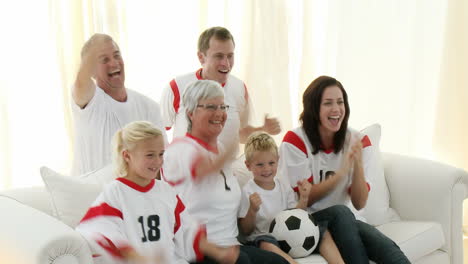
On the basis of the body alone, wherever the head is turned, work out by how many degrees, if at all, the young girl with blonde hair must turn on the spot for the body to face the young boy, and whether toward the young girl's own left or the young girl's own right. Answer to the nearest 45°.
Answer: approximately 90° to the young girl's own left

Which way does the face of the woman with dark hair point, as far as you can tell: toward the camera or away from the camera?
toward the camera

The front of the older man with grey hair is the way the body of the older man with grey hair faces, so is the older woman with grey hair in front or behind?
in front

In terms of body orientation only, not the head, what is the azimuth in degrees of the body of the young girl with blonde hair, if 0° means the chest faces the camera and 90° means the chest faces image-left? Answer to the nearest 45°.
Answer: approximately 315°

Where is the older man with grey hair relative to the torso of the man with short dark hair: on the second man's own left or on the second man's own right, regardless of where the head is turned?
on the second man's own right

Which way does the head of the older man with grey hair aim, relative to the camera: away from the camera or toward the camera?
toward the camera

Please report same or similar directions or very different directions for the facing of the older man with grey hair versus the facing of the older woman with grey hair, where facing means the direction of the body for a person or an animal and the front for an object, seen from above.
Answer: same or similar directions

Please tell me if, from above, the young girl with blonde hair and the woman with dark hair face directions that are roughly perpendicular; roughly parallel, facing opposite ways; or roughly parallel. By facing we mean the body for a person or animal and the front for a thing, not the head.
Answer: roughly parallel
